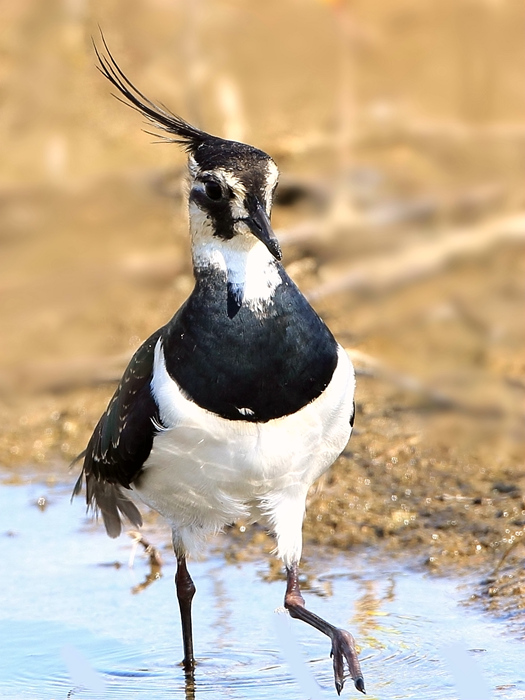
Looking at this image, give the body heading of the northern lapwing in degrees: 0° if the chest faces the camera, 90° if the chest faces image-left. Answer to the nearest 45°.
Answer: approximately 315°

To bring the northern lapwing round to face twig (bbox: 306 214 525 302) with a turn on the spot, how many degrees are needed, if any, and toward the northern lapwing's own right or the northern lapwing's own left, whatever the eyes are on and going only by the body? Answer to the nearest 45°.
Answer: approximately 135° to the northern lapwing's own left

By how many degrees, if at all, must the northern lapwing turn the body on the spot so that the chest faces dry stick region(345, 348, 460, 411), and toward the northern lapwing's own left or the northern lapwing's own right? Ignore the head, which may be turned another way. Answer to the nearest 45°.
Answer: approximately 135° to the northern lapwing's own left
